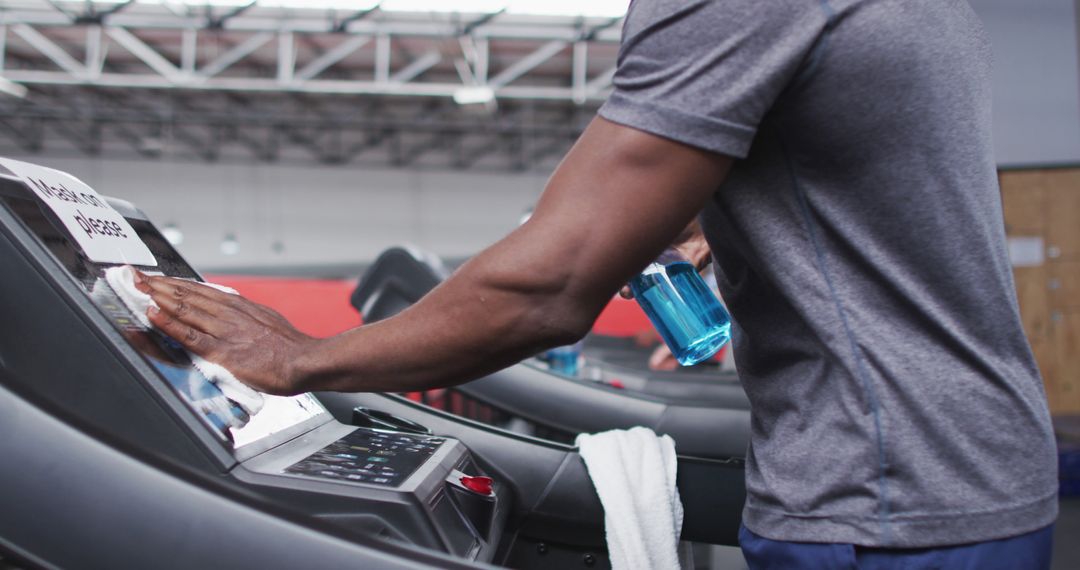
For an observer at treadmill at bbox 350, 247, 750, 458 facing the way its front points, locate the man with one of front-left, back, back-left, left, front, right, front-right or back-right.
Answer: left

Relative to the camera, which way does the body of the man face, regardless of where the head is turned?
to the viewer's left

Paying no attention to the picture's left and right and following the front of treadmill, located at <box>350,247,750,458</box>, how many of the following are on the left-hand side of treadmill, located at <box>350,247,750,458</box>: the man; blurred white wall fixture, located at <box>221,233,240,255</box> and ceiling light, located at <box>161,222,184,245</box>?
1

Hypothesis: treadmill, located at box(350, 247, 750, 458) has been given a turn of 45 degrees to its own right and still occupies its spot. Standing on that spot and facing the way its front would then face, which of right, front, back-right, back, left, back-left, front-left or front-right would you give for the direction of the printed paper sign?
left

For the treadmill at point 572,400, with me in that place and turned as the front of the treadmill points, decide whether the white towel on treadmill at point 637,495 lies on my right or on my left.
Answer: on my left

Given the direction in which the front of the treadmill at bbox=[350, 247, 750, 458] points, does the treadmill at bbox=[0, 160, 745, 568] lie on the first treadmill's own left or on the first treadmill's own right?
on the first treadmill's own left

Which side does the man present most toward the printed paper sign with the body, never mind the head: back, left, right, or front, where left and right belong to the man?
front
